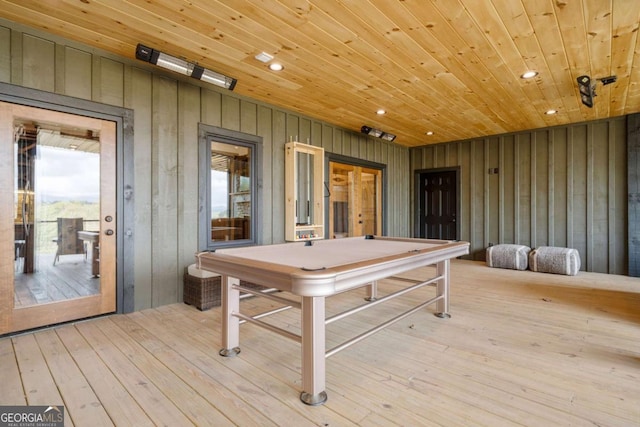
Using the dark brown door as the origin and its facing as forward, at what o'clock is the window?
The window is roughly at 1 o'clock from the dark brown door.

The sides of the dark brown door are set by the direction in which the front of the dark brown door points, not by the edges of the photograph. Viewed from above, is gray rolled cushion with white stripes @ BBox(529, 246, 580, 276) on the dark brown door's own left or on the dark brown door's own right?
on the dark brown door's own left

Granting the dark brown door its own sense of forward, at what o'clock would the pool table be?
The pool table is roughly at 12 o'clock from the dark brown door.

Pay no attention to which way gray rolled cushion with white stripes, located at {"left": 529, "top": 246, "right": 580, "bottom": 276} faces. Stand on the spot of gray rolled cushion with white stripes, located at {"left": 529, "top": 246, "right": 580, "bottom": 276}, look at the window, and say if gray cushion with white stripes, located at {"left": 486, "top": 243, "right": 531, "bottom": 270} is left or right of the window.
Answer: right

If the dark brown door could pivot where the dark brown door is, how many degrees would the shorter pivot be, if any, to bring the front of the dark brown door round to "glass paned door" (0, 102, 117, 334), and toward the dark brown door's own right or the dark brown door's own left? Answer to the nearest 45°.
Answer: approximately 45° to the dark brown door's own right

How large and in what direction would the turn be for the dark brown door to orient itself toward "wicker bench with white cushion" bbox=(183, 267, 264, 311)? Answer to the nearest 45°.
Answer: approximately 45° to its right

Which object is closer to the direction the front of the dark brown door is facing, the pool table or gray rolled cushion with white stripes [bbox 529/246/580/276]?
the pool table

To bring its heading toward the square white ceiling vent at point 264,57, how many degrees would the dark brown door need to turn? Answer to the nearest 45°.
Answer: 0° — it already faces it

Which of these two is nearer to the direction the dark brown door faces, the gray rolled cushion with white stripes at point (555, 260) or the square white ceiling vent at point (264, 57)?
the square white ceiling vent

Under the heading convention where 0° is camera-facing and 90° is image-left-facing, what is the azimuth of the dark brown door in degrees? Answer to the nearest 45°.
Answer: approximately 0°

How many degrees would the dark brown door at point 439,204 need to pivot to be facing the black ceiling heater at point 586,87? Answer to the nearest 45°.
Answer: approximately 45° to its left

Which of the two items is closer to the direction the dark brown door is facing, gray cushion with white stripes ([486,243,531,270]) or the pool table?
the pool table
